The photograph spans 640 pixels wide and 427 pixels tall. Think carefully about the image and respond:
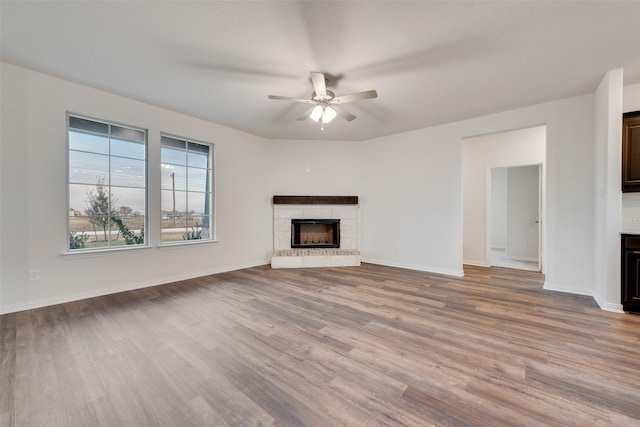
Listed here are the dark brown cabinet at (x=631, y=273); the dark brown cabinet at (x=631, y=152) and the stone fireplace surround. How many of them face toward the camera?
3

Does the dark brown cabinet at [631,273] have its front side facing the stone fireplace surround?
no

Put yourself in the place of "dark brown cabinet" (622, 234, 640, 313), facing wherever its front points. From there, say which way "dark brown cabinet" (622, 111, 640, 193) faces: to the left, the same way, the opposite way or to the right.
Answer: the same way

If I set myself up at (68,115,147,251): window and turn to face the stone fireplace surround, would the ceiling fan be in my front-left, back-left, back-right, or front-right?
front-right

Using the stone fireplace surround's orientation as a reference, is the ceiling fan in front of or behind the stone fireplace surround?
in front

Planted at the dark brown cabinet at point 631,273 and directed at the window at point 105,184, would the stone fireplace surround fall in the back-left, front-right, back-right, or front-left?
front-right

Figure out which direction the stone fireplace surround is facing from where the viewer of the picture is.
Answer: facing the viewer

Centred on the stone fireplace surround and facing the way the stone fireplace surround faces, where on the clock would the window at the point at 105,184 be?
The window is roughly at 2 o'clock from the stone fireplace surround.

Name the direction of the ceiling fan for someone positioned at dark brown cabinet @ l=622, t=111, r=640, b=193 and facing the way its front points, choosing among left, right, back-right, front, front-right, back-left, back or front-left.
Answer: front-right

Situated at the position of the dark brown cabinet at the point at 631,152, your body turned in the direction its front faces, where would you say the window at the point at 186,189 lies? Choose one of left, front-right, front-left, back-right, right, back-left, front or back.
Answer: front-right

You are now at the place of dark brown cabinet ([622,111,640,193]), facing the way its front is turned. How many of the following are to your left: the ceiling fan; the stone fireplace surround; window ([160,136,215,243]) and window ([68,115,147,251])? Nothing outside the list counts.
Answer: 0

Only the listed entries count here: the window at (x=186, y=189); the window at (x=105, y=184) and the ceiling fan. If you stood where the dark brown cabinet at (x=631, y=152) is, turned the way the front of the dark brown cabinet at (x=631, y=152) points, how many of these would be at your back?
0
